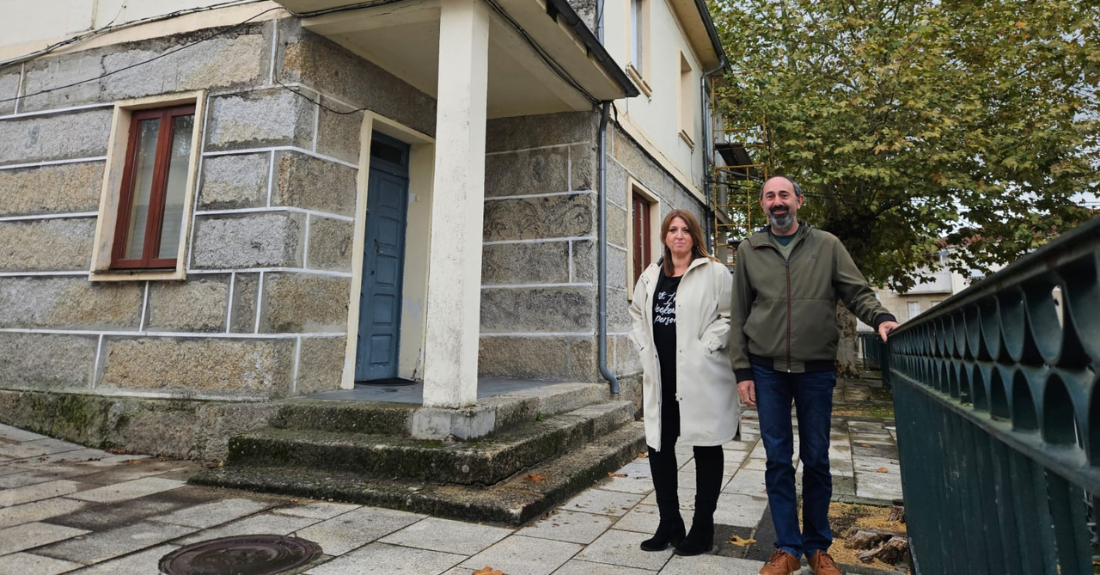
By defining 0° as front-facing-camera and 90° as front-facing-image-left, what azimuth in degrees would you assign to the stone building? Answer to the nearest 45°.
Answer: approximately 315°

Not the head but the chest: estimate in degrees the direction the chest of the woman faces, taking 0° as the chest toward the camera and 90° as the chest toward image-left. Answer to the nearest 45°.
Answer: approximately 45°

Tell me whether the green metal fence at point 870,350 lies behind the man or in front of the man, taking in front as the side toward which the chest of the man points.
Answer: behind

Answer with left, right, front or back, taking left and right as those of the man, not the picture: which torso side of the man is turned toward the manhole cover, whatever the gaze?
right

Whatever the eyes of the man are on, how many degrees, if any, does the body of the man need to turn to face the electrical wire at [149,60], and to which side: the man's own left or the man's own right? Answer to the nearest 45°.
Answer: approximately 90° to the man's own right

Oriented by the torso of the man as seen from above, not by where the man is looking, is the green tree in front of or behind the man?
behind

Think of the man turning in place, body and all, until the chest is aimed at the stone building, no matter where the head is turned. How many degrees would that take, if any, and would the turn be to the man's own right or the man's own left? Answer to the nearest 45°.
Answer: approximately 90° to the man's own right
